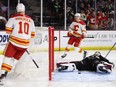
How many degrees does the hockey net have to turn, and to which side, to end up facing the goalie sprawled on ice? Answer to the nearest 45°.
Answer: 0° — it already faces them

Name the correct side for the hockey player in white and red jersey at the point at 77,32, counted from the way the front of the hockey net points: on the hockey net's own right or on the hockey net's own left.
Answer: on the hockey net's own left

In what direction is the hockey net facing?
to the viewer's right

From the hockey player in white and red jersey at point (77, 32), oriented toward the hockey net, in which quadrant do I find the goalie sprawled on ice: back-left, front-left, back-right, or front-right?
front-left

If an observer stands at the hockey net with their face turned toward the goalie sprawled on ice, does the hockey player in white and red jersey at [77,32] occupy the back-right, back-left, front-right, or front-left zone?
front-left

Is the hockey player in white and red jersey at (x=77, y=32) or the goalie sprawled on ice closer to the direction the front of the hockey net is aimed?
the goalie sprawled on ice
